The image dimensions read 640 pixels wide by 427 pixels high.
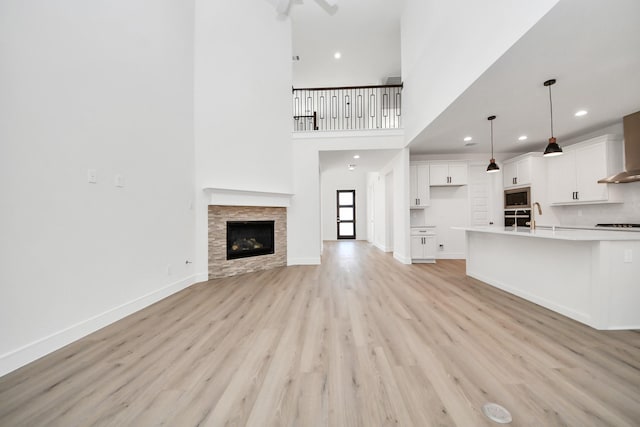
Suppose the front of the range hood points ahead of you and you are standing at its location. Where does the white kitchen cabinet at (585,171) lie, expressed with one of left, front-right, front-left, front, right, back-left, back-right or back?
right

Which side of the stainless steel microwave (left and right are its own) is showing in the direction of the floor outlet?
front

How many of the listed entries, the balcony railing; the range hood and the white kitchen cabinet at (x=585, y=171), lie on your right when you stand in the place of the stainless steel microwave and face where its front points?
1

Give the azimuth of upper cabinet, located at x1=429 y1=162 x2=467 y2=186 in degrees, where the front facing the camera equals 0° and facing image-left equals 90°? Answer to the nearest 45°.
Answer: approximately 0°

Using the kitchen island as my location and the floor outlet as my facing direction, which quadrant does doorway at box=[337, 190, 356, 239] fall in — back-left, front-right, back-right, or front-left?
back-right

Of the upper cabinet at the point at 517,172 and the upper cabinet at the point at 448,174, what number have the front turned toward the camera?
2

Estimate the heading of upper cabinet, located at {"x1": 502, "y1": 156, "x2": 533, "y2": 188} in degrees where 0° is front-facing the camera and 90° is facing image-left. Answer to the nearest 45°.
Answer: approximately 0°

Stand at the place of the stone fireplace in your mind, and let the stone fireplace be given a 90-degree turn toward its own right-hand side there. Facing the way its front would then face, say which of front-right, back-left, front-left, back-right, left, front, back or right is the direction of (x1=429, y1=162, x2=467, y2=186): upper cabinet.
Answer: back-left
